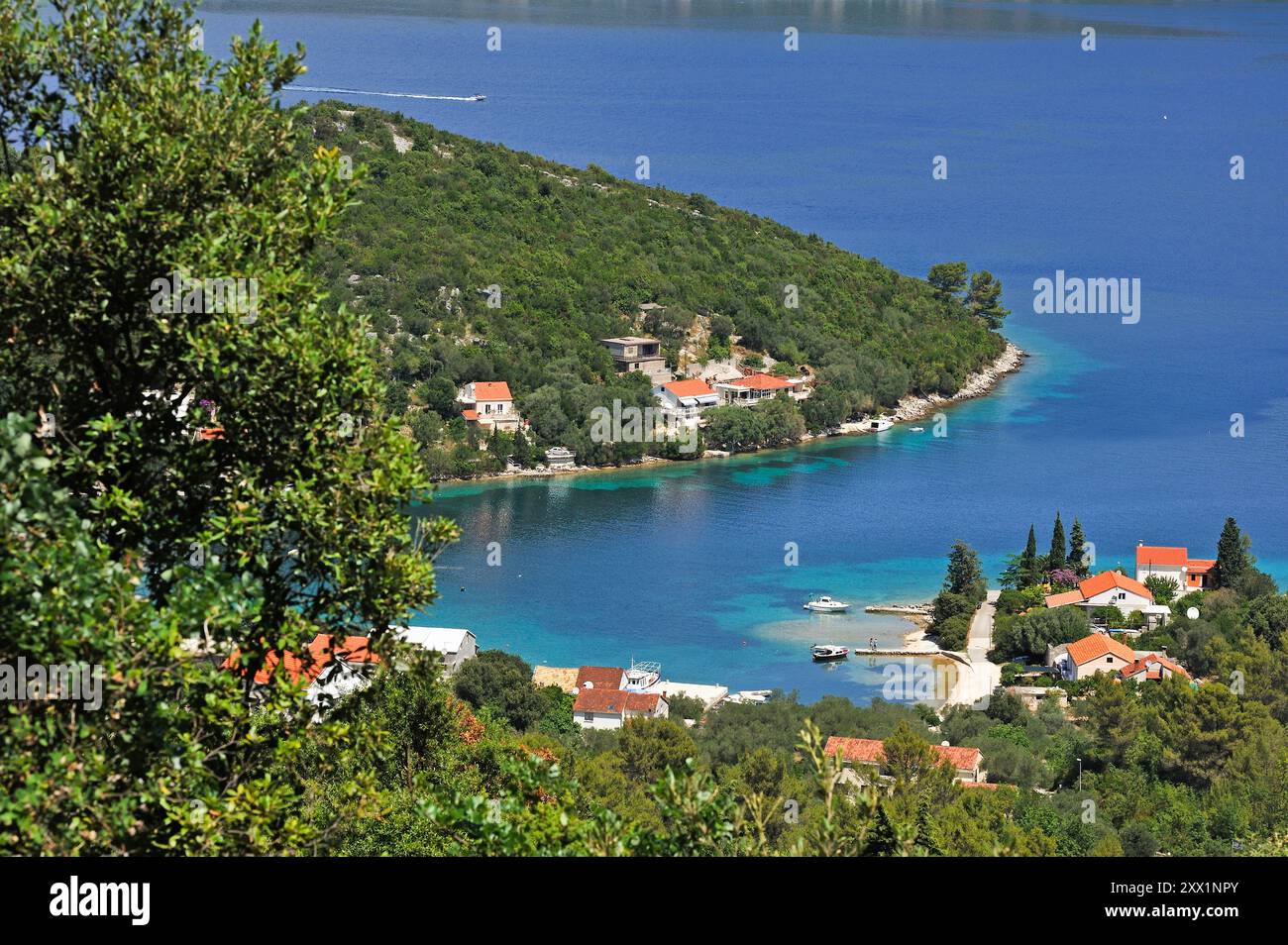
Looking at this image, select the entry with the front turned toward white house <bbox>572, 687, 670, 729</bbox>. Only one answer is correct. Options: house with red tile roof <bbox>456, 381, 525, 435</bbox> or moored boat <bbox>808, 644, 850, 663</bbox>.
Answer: the house with red tile roof

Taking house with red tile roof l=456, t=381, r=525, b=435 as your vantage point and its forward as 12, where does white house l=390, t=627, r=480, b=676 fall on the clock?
The white house is roughly at 12 o'clock from the house with red tile roof.

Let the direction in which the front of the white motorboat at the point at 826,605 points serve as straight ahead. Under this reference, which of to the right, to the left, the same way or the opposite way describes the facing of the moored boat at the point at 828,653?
the same way

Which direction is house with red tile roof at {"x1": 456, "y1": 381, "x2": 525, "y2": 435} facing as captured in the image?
toward the camera

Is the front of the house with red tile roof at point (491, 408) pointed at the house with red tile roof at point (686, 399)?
no

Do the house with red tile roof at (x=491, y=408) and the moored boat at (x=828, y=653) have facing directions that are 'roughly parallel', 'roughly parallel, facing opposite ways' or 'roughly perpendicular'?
roughly perpendicular

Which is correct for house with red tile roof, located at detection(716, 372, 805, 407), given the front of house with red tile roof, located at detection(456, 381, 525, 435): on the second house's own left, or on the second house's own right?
on the second house's own left

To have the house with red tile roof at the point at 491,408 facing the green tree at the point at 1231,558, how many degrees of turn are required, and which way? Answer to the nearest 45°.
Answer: approximately 45° to its left

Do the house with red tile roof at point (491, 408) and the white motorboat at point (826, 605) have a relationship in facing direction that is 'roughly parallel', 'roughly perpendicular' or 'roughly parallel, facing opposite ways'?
roughly perpendicular

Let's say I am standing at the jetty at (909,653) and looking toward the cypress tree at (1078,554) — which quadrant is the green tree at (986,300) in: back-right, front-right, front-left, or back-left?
front-left
